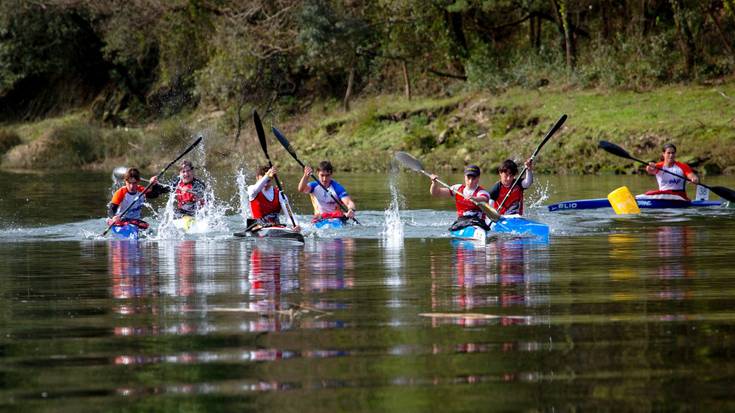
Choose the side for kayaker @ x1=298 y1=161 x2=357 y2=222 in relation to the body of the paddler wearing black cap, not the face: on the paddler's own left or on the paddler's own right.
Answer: on the paddler's own right

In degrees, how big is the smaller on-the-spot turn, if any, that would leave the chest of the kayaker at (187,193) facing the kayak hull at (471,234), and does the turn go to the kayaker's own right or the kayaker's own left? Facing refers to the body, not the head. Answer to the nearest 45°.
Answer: approximately 45° to the kayaker's own left

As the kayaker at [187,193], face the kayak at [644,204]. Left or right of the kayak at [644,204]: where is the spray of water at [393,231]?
right

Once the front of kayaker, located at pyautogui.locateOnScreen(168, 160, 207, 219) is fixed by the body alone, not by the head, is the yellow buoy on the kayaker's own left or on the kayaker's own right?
on the kayaker's own left

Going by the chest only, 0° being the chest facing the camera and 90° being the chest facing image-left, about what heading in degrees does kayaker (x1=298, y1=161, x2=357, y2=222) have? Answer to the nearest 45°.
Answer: approximately 0°

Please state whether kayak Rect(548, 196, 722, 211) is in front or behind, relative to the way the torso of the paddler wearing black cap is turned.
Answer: behind

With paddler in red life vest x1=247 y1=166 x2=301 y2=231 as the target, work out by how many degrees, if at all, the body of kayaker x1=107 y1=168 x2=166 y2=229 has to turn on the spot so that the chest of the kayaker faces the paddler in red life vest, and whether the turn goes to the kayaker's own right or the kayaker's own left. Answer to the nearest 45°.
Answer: approximately 45° to the kayaker's own left

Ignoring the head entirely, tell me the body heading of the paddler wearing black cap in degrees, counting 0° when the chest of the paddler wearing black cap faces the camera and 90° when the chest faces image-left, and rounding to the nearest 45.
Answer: approximately 0°
